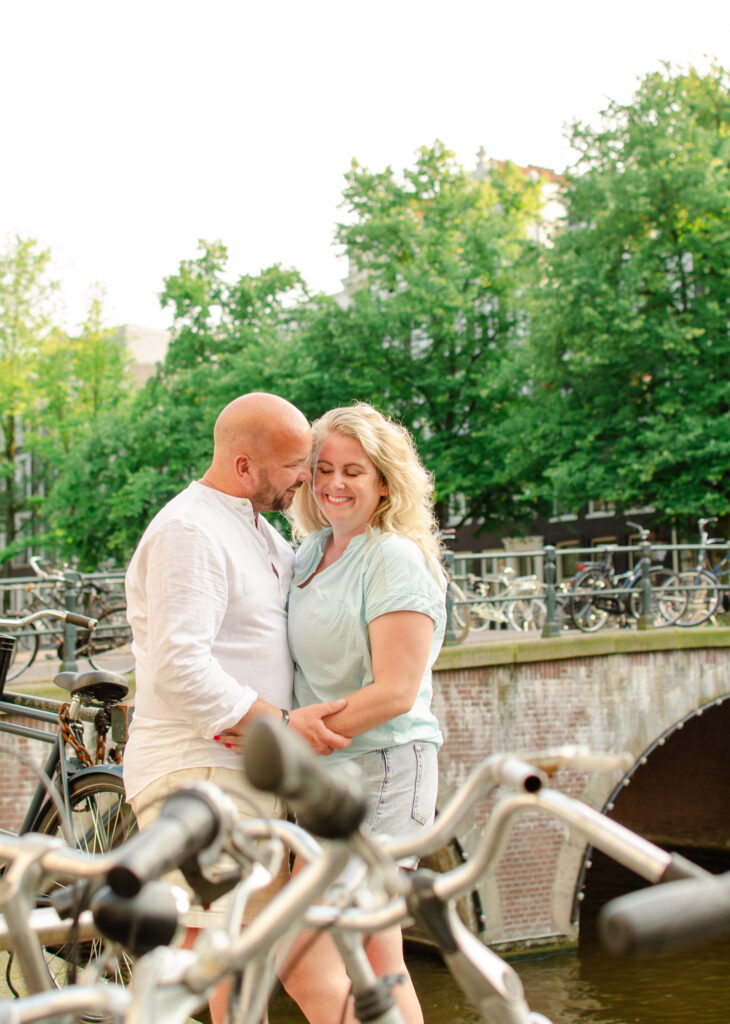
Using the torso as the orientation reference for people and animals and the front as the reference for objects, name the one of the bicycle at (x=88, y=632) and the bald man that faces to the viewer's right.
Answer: the bald man

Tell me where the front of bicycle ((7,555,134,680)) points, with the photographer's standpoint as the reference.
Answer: facing to the left of the viewer

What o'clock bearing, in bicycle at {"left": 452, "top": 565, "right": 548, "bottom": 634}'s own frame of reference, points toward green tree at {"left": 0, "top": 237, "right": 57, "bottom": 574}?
The green tree is roughly at 1 o'clock from the bicycle.

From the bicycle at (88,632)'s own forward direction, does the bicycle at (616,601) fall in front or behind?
behind

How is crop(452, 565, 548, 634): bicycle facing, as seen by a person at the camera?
facing to the left of the viewer

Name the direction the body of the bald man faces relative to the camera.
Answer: to the viewer's right

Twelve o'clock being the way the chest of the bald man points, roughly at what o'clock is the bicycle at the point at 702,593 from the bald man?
The bicycle is roughly at 10 o'clock from the bald man.

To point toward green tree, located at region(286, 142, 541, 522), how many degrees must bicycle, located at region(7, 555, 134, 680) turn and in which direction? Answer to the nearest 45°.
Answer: approximately 135° to its right

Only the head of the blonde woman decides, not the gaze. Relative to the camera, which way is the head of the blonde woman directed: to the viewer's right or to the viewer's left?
to the viewer's left

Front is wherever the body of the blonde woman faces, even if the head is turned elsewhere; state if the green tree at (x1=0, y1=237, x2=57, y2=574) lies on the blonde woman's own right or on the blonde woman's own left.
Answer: on the blonde woman's own right

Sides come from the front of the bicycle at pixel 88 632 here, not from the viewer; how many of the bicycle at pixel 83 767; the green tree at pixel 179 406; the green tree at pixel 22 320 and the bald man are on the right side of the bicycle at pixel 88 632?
2
